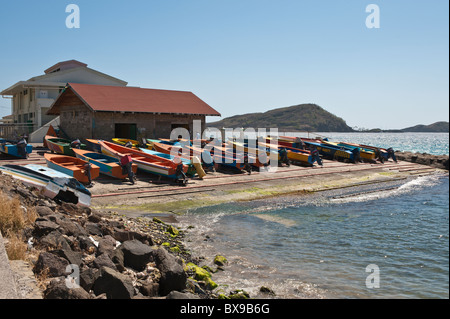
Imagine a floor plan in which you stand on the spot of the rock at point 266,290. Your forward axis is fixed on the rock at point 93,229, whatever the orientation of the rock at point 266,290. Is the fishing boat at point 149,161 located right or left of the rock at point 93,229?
right

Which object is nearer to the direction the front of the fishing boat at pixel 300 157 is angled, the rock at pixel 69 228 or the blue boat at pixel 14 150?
the blue boat

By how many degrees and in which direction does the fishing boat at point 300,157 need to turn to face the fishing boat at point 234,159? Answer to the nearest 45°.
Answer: approximately 90° to its left

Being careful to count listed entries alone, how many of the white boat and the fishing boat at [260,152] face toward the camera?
0

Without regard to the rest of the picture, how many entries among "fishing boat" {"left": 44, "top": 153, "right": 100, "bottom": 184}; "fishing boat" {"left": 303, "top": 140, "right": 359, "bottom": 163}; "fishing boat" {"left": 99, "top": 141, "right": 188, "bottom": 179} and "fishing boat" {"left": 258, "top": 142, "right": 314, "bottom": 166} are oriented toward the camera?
0

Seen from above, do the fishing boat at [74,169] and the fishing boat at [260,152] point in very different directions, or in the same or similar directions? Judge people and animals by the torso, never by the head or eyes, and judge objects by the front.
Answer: same or similar directions

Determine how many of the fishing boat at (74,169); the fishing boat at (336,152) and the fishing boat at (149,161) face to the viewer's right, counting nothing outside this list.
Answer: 0

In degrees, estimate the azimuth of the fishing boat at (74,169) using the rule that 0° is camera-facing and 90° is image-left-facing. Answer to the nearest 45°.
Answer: approximately 135°

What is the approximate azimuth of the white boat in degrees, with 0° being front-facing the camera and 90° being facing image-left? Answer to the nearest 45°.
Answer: approximately 135°

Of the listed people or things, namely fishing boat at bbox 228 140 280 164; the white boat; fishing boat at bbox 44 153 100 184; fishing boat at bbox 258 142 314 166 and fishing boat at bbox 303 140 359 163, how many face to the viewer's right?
0

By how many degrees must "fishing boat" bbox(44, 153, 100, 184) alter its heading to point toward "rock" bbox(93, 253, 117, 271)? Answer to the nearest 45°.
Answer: approximately 135° to its left

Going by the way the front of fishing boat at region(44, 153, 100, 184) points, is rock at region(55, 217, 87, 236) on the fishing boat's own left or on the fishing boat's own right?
on the fishing boat's own left

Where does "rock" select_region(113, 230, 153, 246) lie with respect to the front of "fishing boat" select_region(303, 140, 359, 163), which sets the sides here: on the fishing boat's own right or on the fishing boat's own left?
on the fishing boat's own left

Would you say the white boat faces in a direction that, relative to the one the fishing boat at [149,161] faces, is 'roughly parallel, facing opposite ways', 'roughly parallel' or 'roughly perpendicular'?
roughly parallel

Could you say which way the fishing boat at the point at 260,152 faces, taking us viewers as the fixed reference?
facing away from the viewer and to the left of the viewer

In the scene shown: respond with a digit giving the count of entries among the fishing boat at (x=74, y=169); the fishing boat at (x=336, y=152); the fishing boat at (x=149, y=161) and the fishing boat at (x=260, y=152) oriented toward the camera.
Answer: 0

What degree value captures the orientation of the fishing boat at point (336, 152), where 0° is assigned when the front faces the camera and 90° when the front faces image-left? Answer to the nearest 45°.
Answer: approximately 135°

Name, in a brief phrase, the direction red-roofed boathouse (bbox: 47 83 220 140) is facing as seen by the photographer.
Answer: facing the viewer and to the right of the viewer
